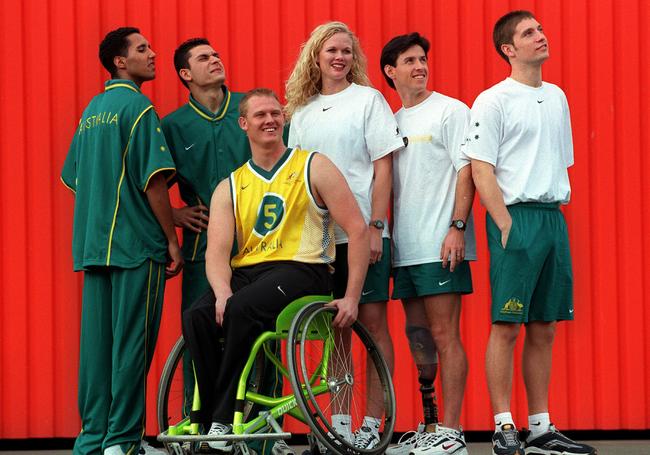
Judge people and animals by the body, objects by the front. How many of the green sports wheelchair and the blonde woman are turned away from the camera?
0

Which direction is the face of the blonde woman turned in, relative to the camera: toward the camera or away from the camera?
toward the camera

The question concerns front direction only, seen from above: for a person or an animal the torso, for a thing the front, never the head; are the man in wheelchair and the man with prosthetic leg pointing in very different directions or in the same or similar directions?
same or similar directions

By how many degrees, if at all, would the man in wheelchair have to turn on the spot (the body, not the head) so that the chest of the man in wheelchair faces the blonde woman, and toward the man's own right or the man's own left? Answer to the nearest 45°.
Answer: approximately 180°

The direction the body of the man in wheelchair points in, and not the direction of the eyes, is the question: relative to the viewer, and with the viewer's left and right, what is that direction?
facing the viewer and to the left of the viewer

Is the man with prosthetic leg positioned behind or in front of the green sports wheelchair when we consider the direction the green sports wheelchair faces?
behind

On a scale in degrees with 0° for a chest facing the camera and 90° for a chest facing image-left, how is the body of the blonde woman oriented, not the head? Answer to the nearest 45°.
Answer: approximately 45°

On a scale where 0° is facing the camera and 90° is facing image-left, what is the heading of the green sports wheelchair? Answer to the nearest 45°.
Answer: approximately 45°
